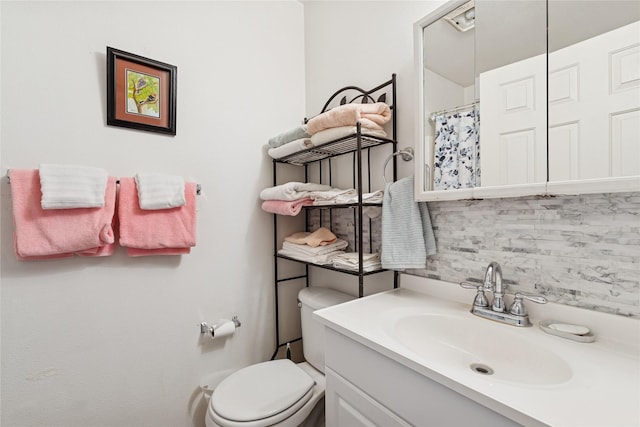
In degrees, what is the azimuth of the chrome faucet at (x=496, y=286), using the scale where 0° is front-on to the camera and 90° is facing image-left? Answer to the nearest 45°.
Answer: approximately 45°

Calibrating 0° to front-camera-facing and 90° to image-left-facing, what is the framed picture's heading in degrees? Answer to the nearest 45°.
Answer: approximately 315°

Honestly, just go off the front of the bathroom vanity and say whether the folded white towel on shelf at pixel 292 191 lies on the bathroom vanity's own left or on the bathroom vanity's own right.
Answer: on the bathroom vanity's own right

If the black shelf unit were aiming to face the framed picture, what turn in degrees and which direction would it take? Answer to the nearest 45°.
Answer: approximately 45° to its right

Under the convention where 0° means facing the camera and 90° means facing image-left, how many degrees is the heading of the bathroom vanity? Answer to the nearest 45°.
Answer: approximately 45°

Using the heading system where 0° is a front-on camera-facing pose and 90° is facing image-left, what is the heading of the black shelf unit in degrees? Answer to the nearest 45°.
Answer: approximately 45°

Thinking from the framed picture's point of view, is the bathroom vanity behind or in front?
in front
